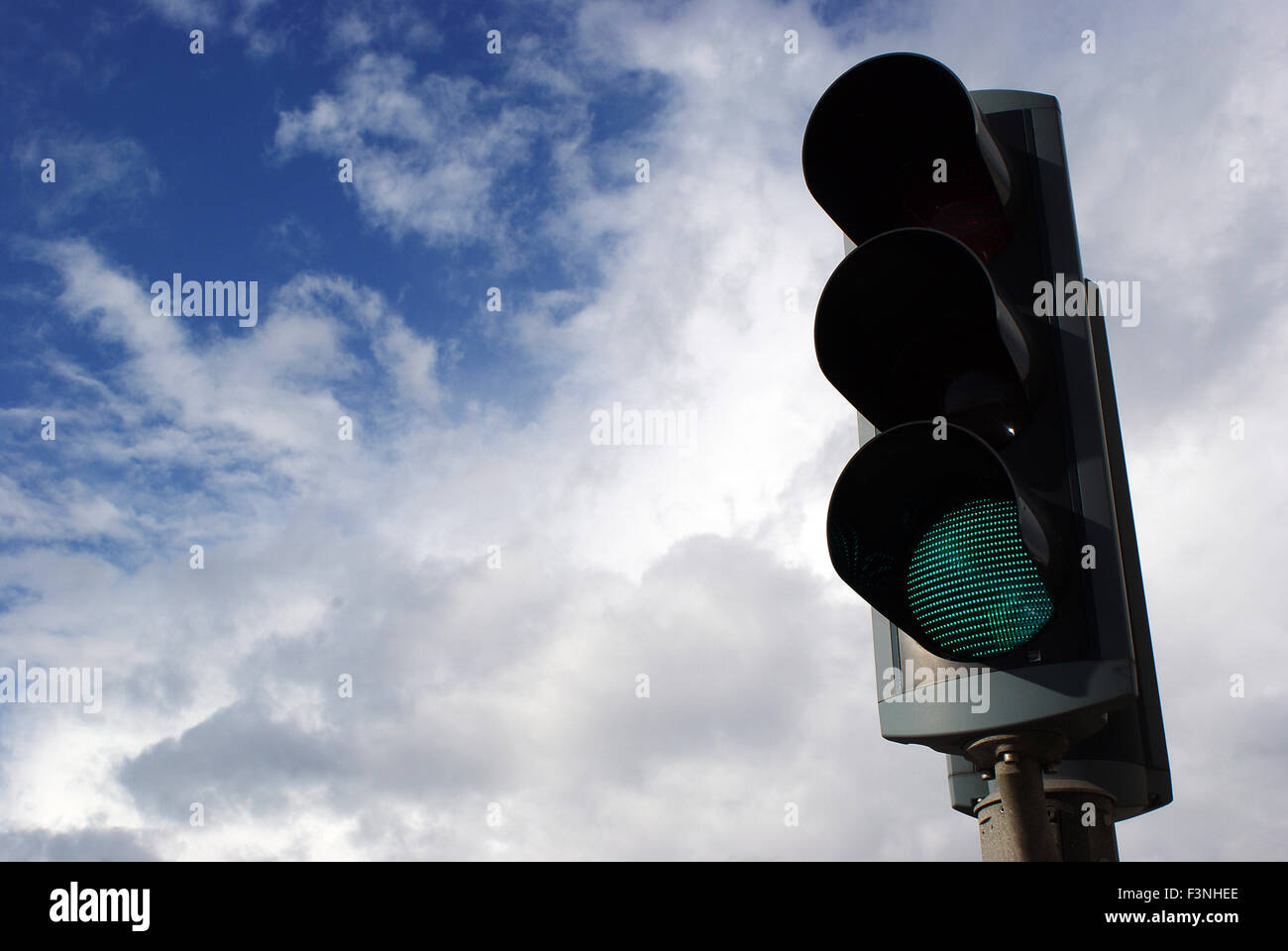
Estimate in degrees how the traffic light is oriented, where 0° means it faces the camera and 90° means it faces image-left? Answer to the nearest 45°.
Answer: approximately 45°
